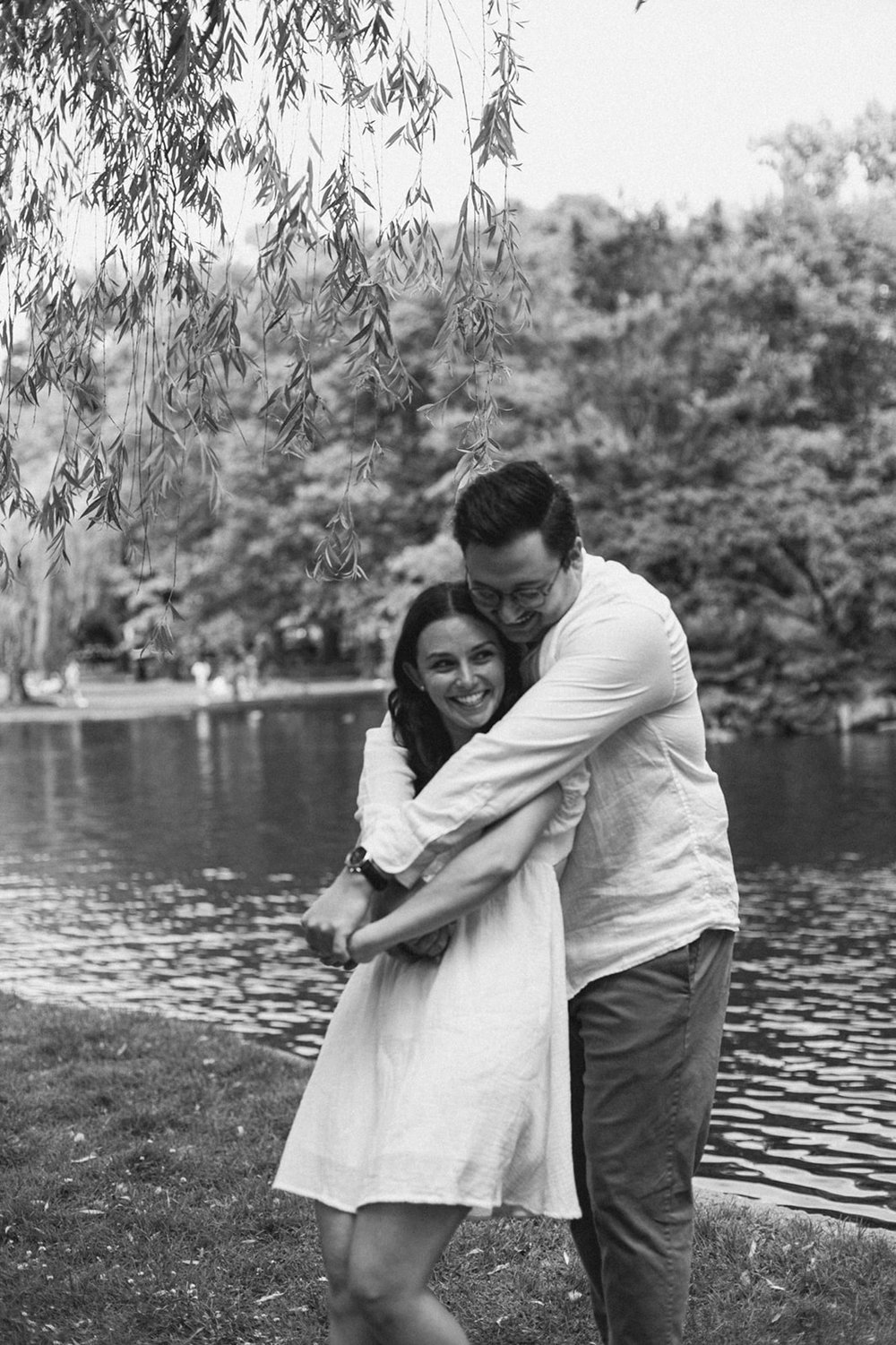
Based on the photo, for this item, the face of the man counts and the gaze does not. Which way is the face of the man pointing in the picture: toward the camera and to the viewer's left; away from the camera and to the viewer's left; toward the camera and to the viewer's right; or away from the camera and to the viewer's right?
toward the camera and to the viewer's left

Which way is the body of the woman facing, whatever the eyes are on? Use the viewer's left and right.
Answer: facing the viewer and to the left of the viewer
